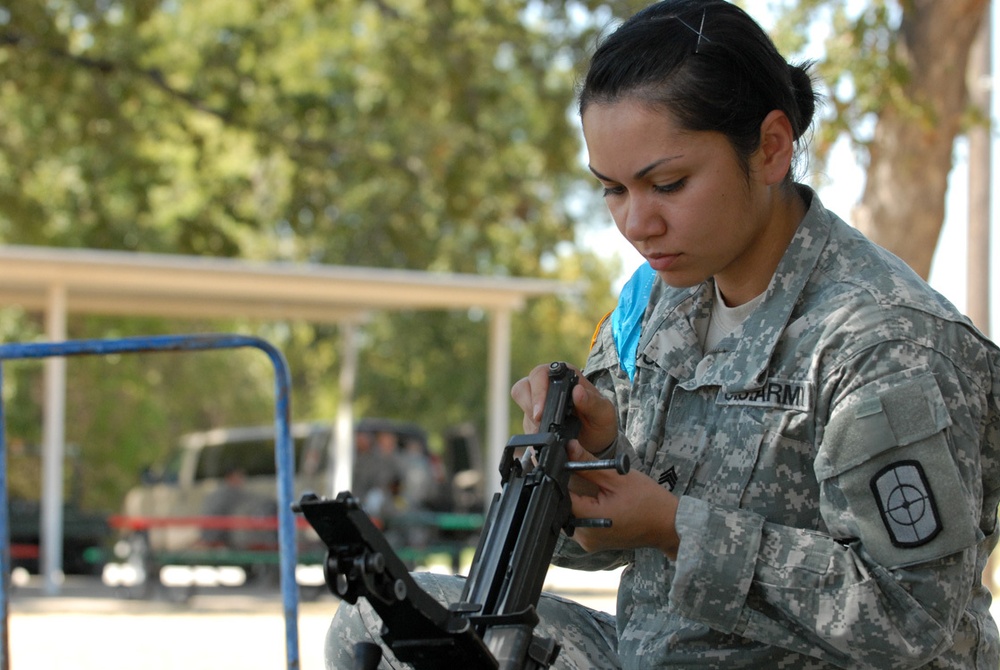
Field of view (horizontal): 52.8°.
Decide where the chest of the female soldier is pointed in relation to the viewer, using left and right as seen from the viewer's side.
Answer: facing the viewer and to the left of the viewer

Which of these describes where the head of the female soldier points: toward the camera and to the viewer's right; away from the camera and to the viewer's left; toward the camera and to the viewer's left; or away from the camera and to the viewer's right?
toward the camera and to the viewer's left

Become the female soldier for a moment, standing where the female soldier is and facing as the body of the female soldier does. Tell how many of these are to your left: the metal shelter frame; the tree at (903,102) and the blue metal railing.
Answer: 0

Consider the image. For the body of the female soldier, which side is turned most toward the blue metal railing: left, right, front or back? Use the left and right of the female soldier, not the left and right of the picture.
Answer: right

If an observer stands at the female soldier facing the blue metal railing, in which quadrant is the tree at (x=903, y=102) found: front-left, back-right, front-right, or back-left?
front-right

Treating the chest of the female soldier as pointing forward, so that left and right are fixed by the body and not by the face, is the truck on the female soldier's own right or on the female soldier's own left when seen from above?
on the female soldier's own right

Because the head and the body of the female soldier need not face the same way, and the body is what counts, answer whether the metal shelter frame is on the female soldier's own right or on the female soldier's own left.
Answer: on the female soldier's own right

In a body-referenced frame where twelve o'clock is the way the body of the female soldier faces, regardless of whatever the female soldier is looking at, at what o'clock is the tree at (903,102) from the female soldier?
The tree is roughly at 5 o'clock from the female soldier.
